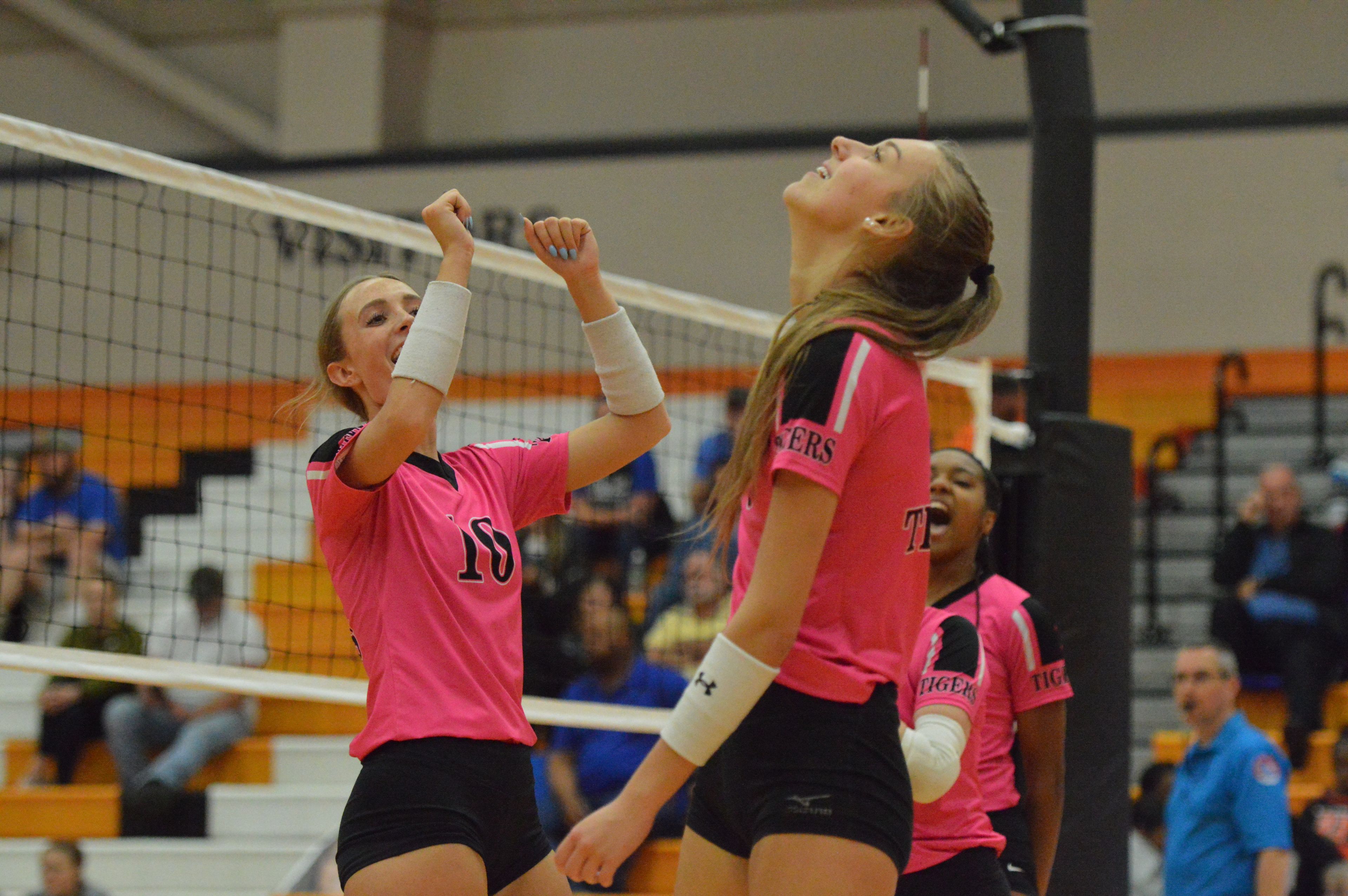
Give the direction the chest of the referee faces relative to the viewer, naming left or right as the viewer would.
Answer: facing the viewer and to the left of the viewer

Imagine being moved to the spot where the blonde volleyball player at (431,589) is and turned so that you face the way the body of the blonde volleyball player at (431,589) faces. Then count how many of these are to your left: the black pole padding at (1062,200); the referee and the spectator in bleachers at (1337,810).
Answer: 3

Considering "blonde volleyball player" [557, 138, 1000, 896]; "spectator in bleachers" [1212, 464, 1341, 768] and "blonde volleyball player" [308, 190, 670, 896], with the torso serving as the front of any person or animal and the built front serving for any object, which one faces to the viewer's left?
"blonde volleyball player" [557, 138, 1000, 896]

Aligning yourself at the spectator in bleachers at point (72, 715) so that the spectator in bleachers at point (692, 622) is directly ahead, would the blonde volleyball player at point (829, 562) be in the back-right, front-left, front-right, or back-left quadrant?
front-right

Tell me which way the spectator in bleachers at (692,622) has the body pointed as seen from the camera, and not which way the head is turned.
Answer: toward the camera

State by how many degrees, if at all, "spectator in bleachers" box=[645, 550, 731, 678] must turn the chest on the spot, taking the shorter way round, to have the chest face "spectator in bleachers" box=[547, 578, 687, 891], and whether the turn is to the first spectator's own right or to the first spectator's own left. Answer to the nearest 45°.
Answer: approximately 45° to the first spectator's own right

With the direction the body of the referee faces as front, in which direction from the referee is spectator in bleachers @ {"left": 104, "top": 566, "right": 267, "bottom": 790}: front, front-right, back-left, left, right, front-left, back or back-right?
front-right

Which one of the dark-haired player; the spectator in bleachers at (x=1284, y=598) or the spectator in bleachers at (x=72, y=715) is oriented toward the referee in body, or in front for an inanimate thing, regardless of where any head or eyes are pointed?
the spectator in bleachers at (x=1284, y=598)

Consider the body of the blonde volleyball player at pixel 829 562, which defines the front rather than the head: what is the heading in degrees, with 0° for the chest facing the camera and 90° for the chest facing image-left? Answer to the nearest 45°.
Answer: approximately 90°

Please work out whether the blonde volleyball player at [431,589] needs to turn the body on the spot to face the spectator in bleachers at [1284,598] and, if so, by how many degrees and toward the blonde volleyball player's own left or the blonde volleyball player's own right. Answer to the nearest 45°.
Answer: approximately 90° to the blonde volleyball player's own left

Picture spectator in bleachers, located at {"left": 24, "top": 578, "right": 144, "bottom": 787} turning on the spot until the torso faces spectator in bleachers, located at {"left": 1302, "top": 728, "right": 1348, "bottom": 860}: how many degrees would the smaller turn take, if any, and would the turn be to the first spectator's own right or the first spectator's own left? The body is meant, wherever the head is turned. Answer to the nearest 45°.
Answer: approximately 90° to the first spectator's own left

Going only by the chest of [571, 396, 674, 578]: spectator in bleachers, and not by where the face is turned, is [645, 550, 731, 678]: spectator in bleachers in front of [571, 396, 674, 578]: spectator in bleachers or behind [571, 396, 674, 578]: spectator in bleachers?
in front

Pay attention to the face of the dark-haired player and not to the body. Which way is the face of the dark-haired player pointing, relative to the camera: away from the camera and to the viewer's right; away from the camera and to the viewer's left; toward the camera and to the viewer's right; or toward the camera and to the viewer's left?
toward the camera and to the viewer's left
